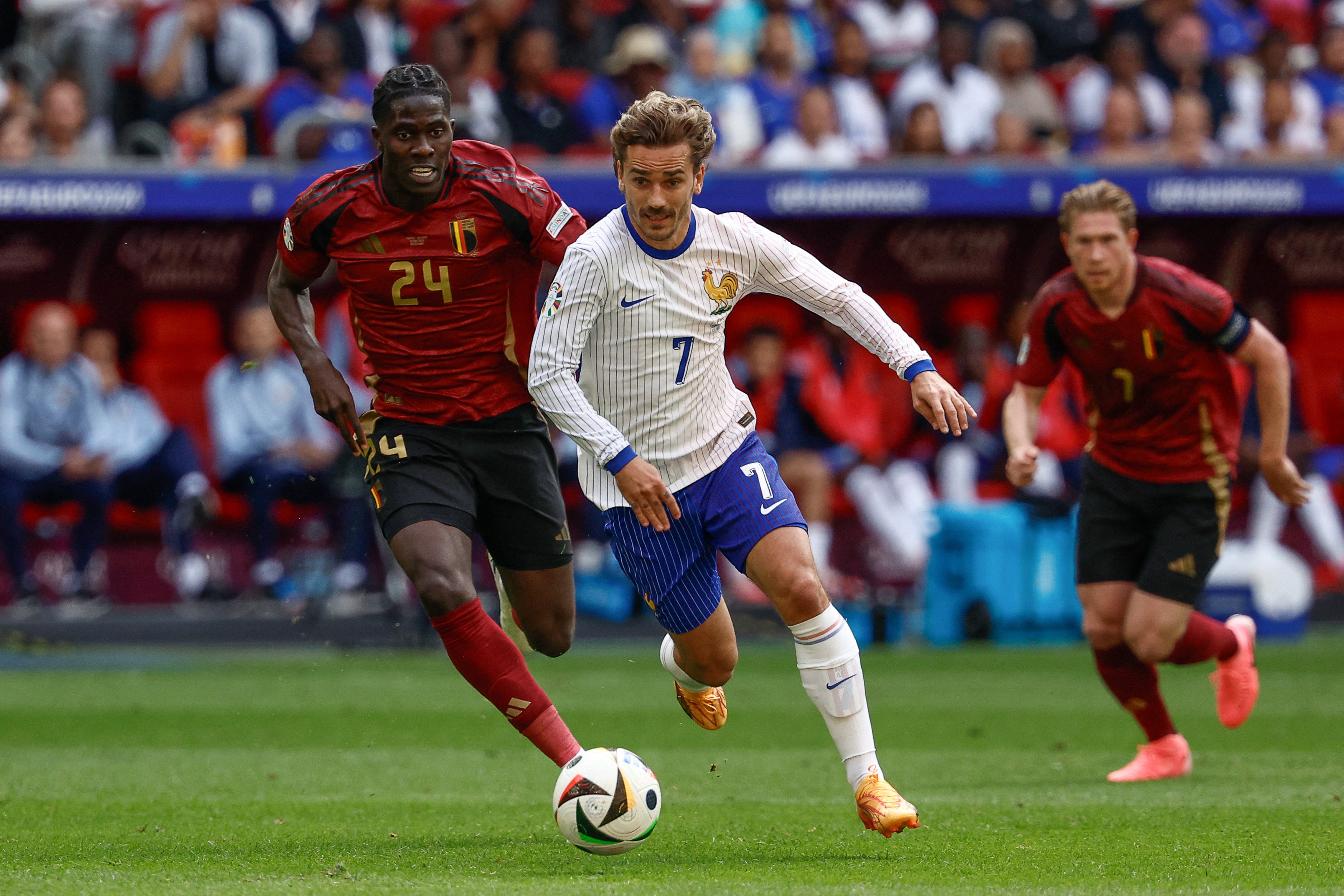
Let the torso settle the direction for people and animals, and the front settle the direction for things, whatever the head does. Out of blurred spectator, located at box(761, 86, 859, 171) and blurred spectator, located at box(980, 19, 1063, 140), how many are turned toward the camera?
2

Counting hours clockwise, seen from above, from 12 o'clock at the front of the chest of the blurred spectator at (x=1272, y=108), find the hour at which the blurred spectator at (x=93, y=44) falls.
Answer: the blurred spectator at (x=93, y=44) is roughly at 2 o'clock from the blurred spectator at (x=1272, y=108).

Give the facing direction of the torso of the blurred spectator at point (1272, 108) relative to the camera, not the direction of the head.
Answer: toward the camera

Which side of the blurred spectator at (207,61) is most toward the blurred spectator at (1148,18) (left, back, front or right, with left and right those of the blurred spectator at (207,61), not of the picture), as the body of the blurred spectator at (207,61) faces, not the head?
left

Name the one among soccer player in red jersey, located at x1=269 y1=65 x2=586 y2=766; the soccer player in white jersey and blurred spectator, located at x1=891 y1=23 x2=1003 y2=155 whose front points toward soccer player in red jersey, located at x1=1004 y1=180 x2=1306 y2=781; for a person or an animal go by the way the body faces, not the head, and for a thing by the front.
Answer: the blurred spectator

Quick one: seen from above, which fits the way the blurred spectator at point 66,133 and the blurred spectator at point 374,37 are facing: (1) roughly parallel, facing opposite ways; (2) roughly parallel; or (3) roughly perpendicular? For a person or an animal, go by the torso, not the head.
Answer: roughly parallel

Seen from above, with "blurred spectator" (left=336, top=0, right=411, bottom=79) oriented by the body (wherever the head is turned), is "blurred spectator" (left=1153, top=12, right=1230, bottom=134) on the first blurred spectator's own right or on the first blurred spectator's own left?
on the first blurred spectator's own left

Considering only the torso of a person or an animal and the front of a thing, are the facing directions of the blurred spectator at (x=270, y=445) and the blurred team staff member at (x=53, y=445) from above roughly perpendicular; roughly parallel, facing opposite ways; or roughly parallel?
roughly parallel

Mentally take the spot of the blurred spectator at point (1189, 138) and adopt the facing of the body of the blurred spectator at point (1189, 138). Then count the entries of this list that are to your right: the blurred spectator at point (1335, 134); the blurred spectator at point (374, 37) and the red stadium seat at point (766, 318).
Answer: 2

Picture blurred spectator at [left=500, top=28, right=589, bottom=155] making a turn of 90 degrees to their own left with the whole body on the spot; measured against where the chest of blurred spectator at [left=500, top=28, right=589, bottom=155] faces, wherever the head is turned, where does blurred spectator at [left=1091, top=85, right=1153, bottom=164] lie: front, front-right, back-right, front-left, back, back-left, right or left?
front-left

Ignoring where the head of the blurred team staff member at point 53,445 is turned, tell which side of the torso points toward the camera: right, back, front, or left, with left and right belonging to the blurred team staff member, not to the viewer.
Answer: front
